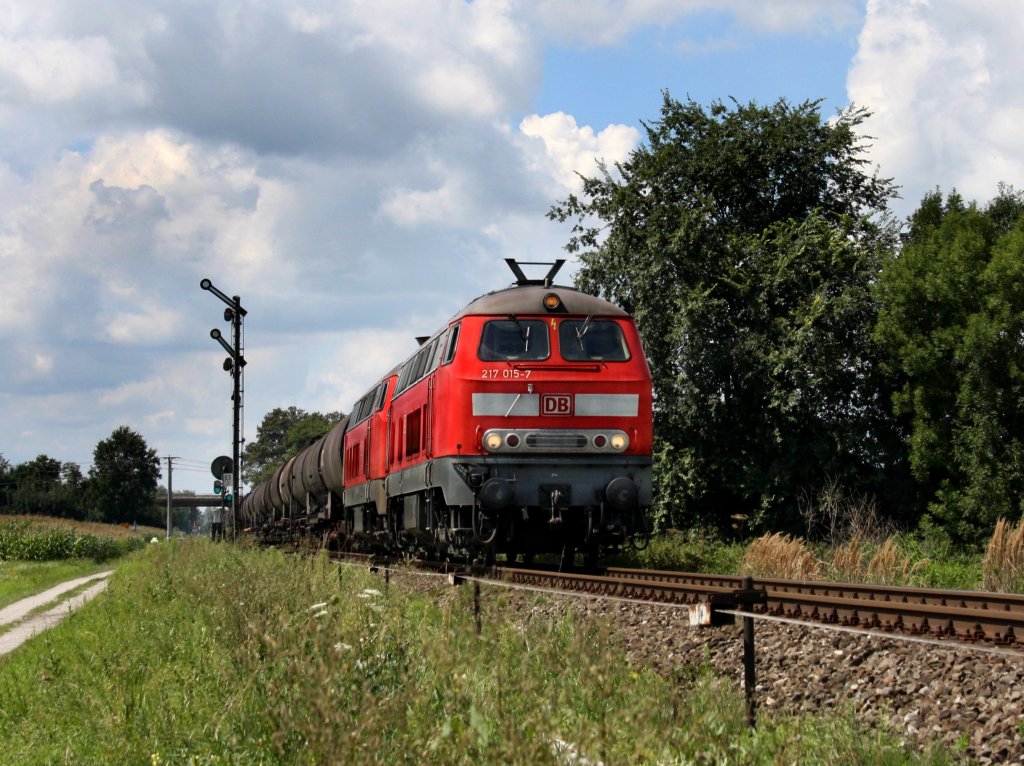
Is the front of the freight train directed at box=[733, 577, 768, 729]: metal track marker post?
yes

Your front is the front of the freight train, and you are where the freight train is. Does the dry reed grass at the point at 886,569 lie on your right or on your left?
on your left

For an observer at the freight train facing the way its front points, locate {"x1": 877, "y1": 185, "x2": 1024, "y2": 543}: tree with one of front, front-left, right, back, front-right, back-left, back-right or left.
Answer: front-left

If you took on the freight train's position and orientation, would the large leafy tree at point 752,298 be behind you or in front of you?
behind

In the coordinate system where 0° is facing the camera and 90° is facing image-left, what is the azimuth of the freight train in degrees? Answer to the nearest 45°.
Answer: approximately 0°
